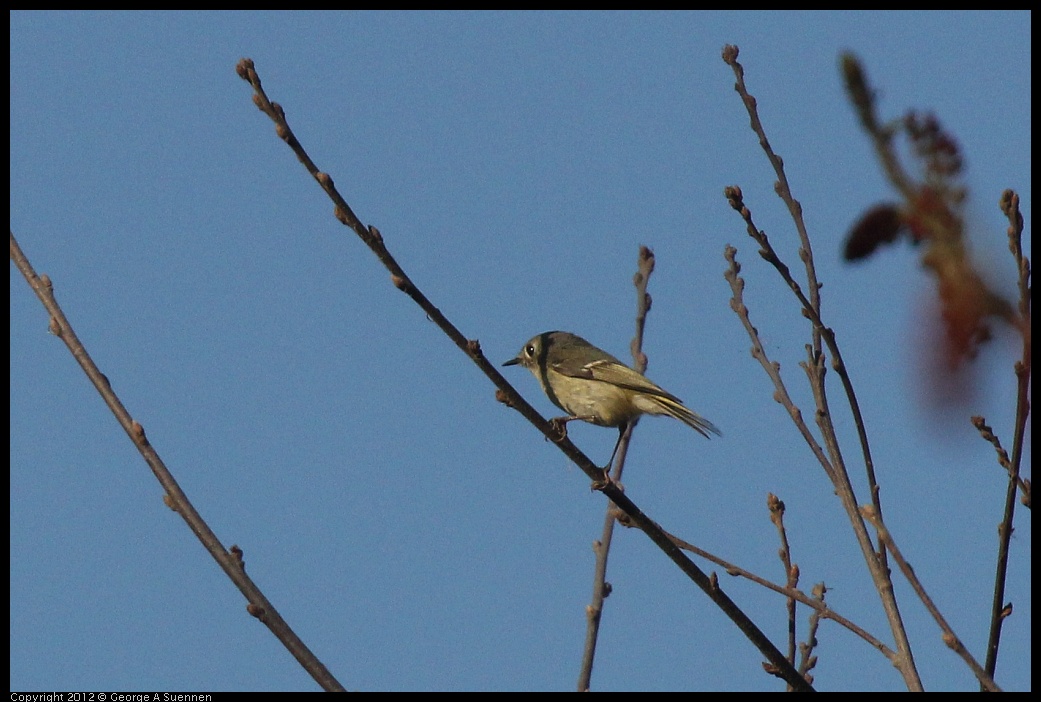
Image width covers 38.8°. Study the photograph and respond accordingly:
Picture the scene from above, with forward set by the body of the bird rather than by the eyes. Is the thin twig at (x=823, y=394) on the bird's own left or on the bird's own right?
on the bird's own left

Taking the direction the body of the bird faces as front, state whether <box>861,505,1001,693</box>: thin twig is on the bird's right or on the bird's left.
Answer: on the bird's left

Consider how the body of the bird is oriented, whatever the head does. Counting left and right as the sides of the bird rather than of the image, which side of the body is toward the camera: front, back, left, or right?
left
